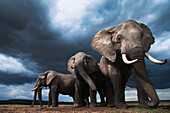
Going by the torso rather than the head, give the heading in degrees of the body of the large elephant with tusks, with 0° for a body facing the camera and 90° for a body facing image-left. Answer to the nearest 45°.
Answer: approximately 315°

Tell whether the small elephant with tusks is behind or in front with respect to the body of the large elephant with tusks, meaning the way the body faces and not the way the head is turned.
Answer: behind

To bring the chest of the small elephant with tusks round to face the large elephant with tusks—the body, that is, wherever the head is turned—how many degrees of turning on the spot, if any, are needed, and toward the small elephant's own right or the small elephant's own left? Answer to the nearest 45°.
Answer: approximately 135° to the small elephant's own left

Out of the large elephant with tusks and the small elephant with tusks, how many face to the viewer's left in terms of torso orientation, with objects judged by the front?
1

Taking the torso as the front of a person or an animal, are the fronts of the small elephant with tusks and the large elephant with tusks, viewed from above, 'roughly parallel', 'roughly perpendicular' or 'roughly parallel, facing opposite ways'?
roughly perpendicular

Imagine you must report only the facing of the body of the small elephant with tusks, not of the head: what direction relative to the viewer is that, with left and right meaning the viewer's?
facing to the left of the viewer

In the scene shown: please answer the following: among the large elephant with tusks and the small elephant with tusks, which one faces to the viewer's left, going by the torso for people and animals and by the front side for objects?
the small elephant with tusks
